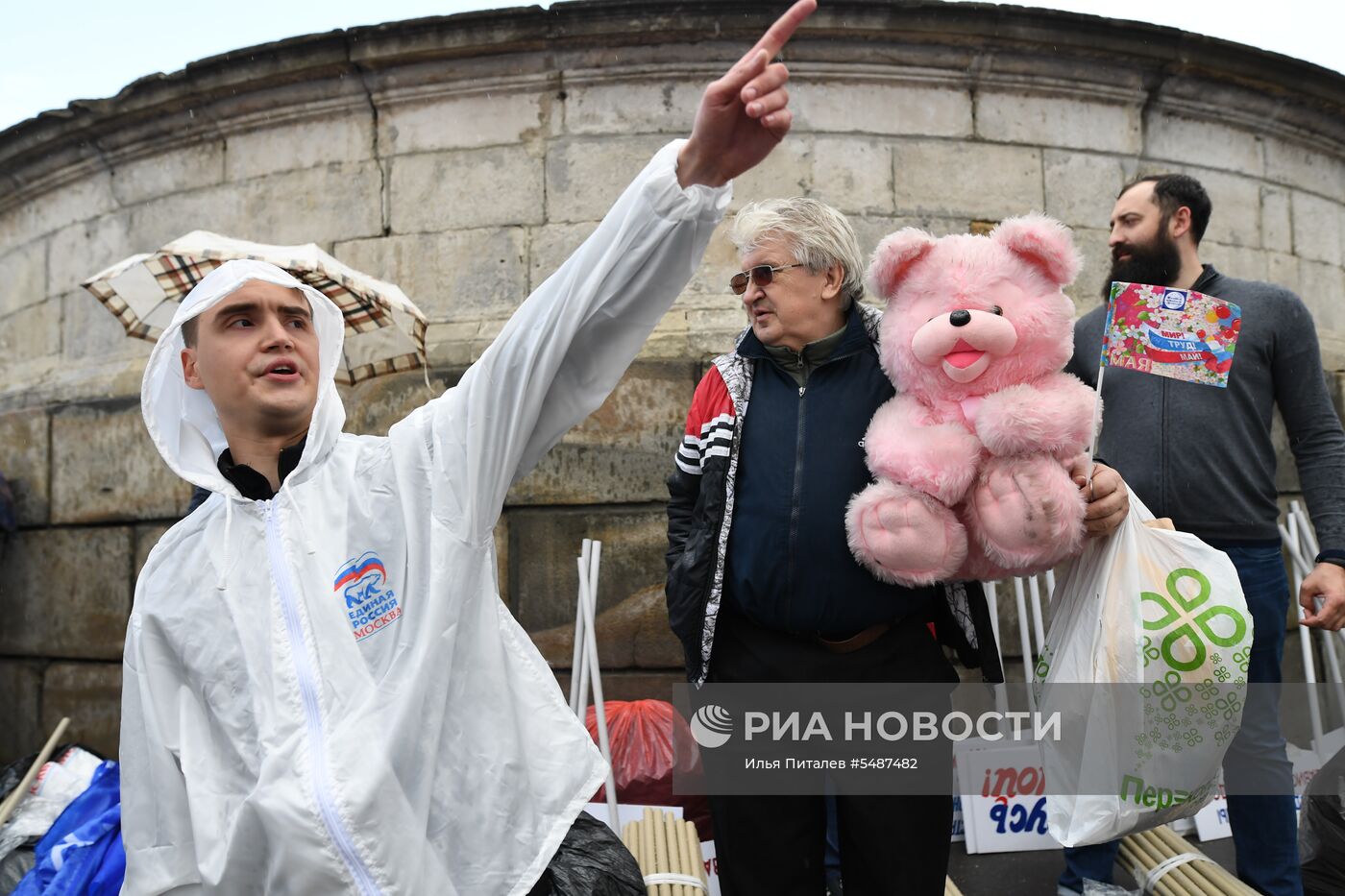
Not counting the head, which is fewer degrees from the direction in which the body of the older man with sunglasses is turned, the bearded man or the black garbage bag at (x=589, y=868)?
the black garbage bag

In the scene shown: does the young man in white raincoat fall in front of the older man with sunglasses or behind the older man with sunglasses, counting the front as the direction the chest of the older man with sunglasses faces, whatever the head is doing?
in front

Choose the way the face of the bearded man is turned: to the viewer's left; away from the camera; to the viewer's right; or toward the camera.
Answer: to the viewer's left

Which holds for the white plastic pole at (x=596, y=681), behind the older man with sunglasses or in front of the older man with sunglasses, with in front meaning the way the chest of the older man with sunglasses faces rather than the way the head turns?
behind

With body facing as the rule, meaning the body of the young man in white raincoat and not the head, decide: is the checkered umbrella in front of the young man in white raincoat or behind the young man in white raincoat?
behind

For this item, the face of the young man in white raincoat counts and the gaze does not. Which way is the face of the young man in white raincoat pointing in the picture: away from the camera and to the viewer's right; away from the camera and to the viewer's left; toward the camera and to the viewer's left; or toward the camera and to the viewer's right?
toward the camera and to the viewer's right

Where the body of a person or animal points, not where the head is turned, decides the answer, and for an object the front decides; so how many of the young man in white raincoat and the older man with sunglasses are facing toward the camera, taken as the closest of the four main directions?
2
